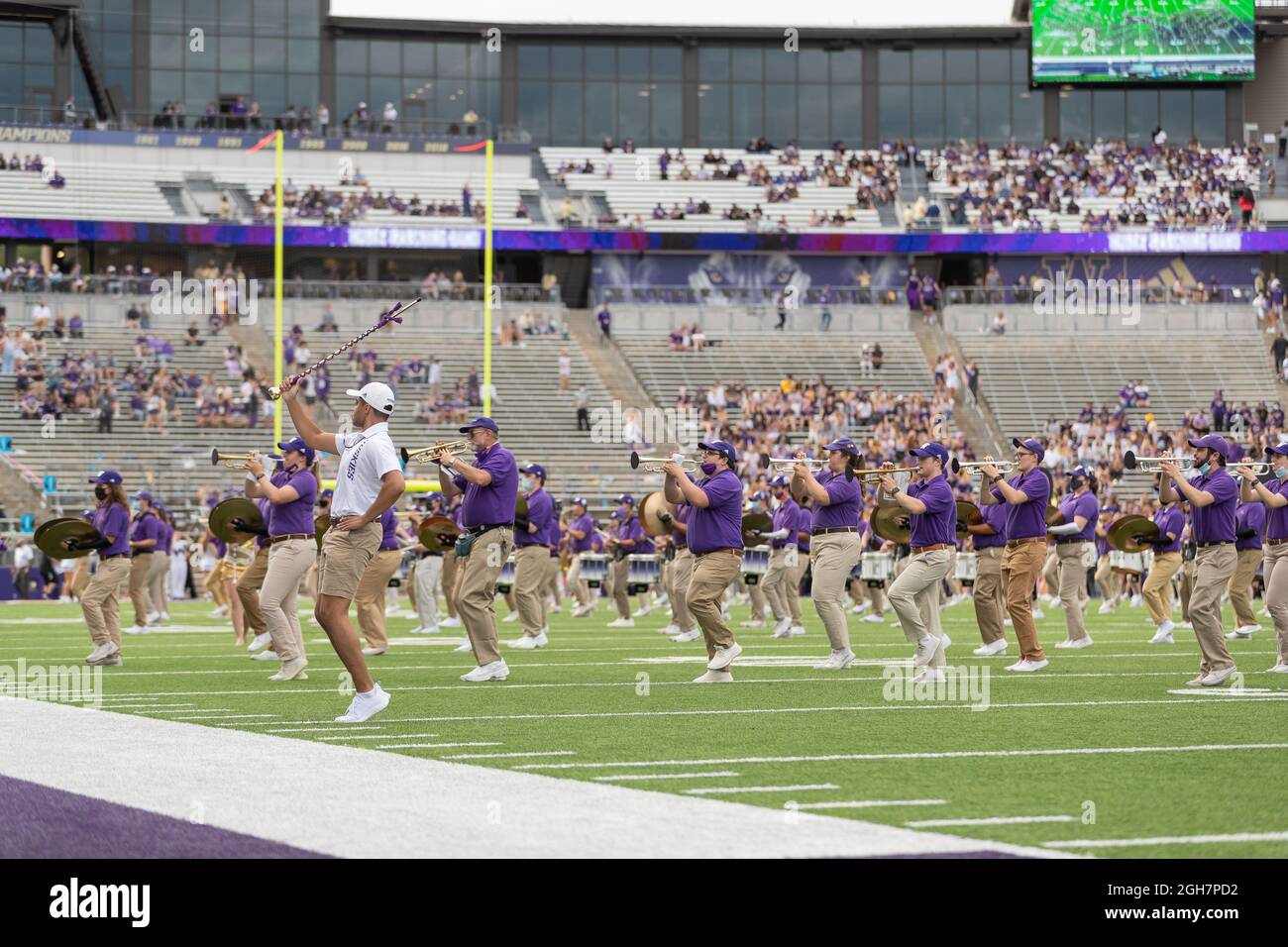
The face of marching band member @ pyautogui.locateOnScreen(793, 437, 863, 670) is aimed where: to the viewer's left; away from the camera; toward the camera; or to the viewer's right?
to the viewer's left

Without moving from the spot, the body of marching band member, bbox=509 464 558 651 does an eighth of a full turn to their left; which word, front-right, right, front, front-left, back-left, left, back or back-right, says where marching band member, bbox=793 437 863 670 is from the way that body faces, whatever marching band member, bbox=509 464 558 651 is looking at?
left

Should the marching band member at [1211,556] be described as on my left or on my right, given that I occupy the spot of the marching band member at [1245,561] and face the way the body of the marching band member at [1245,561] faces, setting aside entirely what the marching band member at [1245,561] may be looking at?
on my left

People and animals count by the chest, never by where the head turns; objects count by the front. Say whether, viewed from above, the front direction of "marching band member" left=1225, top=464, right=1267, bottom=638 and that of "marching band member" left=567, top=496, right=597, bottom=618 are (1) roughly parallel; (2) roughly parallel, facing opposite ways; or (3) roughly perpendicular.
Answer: roughly parallel

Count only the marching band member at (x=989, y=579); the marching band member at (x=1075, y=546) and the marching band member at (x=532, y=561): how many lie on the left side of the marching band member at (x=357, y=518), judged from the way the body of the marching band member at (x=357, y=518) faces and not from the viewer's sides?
0

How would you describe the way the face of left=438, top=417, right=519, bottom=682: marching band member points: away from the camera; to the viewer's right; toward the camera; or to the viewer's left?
to the viewer's left

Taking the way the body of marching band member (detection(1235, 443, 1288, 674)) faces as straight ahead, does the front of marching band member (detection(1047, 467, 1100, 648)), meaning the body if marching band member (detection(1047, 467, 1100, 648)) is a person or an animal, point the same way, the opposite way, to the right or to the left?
the same way

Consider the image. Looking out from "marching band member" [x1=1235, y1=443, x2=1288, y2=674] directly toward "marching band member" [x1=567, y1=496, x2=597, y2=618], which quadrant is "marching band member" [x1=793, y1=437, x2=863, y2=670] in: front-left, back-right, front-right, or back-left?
front-left

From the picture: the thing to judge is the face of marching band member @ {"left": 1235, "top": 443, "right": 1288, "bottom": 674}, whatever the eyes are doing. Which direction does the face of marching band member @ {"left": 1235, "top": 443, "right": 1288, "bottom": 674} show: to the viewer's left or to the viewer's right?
to the viewer's left

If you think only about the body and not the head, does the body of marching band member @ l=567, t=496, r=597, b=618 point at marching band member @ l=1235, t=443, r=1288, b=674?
no

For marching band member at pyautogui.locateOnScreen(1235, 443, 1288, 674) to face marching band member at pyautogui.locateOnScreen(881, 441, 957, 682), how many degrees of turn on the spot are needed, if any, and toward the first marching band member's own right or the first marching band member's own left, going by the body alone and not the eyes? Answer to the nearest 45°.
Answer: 0° — they already face them

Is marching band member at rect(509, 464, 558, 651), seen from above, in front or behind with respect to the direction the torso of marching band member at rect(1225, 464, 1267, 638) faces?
in front

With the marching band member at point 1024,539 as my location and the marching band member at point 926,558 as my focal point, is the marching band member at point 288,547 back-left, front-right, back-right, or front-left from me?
front-right

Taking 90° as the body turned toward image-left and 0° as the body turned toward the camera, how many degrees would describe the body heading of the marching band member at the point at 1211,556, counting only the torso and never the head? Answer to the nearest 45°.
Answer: approximately 90°

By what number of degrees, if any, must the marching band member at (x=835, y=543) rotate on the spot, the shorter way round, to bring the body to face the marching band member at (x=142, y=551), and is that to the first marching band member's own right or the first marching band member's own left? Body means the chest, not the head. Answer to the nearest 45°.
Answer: approximately 45° to the first marching band member's own right
